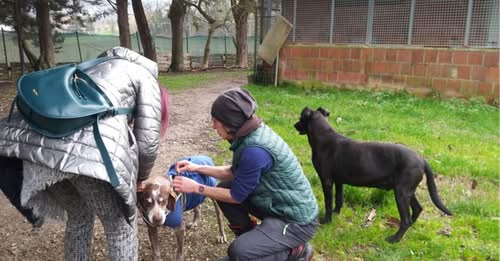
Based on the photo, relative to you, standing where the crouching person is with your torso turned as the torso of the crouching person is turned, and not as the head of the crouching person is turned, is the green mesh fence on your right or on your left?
on your right

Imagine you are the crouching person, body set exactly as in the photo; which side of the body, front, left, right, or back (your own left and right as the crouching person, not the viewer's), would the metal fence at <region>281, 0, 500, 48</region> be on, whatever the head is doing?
right

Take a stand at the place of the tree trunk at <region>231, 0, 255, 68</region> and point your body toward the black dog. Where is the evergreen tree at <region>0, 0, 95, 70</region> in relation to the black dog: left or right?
right

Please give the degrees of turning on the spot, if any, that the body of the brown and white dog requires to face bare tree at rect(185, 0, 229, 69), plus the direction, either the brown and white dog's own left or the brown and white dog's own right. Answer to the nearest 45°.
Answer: approximately 135° to the brown and white dog's own right

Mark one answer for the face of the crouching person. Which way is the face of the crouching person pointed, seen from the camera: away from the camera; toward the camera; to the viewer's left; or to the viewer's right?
to the viewer's left

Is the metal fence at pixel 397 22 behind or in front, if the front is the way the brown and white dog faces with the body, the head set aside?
behind

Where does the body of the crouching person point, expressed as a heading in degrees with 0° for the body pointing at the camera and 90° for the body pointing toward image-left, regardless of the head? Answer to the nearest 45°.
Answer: approximately 90°

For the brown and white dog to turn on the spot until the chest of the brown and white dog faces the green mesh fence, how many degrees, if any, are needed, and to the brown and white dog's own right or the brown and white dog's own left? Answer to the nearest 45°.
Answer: approximately 135° to the brown and white dog's own right

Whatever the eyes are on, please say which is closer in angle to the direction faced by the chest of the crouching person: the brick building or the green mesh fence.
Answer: the green mesh fence

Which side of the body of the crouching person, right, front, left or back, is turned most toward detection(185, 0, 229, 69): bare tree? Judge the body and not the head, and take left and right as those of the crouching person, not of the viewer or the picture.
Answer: right
